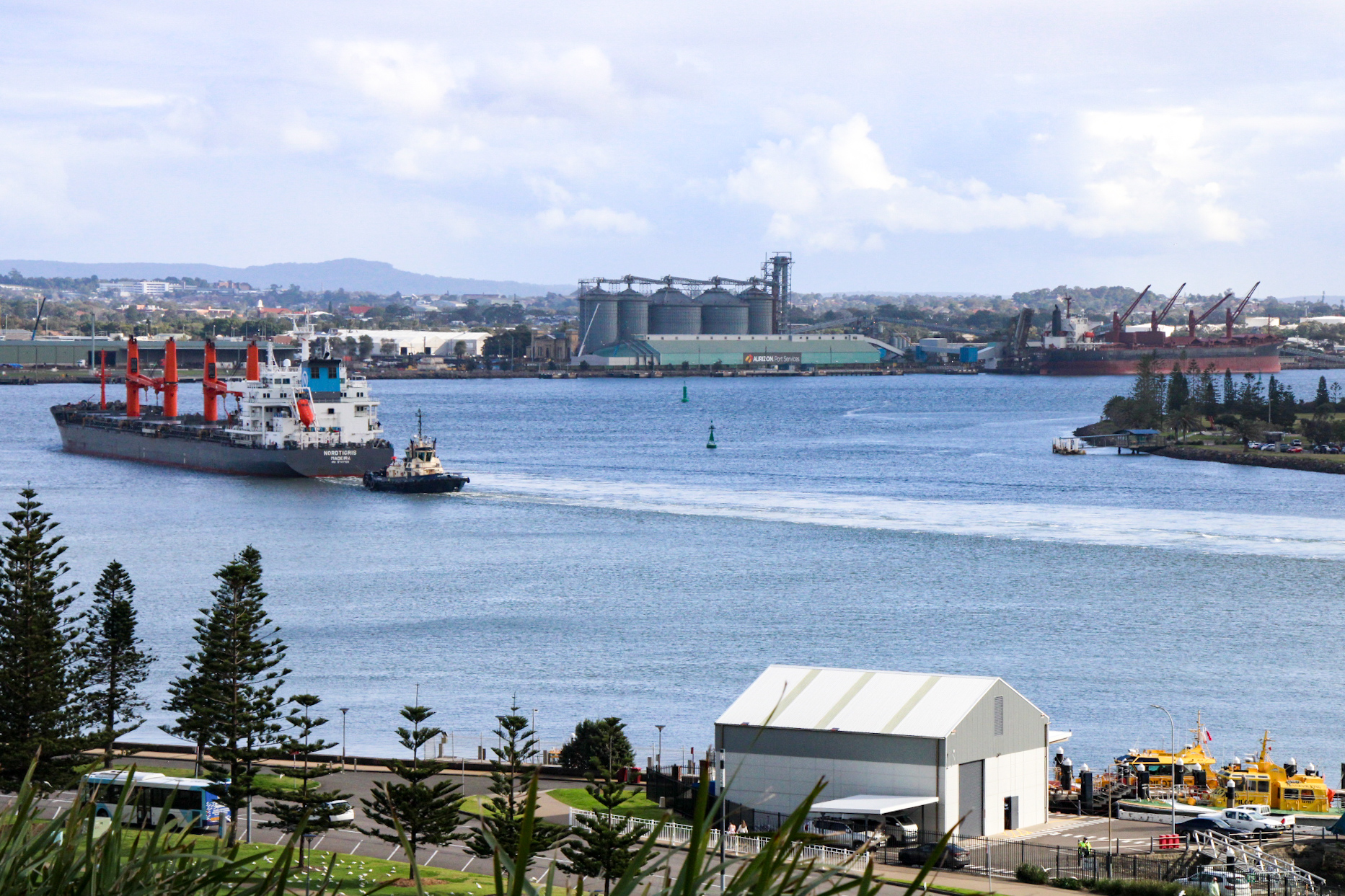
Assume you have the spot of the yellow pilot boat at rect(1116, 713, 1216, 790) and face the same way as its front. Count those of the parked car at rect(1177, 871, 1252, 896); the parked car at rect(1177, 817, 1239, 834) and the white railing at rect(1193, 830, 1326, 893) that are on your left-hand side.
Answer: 3

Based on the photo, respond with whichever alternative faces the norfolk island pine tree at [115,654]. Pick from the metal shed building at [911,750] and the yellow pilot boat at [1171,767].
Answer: the yellow pilot boat

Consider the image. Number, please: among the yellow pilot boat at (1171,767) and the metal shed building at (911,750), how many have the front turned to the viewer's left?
1

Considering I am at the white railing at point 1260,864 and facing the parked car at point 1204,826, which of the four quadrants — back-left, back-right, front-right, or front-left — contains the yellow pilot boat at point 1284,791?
front-right

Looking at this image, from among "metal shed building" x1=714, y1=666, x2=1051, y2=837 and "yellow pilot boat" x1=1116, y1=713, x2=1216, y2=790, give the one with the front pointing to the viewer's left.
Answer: the yellow pilot boat

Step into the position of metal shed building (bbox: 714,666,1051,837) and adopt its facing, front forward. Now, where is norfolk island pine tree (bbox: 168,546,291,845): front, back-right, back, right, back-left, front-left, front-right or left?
back-right

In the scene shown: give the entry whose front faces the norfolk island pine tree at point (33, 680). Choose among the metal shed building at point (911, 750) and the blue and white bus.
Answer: the blue and white bus

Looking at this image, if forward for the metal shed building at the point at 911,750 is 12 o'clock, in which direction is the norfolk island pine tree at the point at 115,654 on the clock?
The norfolk island pine tree is roughly at 5 o'clock from the metal shed building.

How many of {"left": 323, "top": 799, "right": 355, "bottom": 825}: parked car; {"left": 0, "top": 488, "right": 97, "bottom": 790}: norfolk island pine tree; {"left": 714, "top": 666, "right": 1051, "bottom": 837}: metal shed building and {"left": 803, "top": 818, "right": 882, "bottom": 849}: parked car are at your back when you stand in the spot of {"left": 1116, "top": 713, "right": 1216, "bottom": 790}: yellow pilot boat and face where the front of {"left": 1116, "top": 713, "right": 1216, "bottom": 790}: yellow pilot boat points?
0

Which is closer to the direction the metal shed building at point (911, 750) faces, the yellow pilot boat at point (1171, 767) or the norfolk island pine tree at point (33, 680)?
the yellow pilot boat

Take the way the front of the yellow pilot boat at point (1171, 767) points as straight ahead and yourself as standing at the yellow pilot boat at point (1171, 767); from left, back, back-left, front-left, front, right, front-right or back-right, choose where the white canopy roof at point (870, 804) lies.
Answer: front-left

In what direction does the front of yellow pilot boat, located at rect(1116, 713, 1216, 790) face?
to the viewer's left

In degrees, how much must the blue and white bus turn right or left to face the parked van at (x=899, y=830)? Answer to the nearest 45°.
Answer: approximately 180°

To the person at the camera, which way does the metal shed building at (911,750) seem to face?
facing the viewer and to the right of the viewer

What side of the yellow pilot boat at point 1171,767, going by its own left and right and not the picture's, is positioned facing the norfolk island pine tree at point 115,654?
front

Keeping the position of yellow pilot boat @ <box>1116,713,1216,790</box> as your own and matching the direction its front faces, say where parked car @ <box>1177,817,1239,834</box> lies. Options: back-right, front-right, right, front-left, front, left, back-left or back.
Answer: left

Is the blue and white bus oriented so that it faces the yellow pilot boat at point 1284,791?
no
